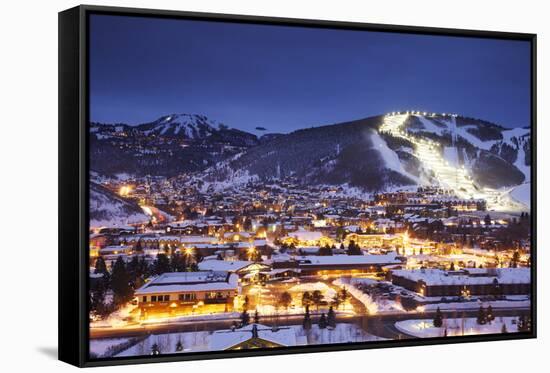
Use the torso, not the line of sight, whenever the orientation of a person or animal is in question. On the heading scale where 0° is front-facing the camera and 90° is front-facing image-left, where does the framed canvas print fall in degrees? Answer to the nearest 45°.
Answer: approximately 315°
